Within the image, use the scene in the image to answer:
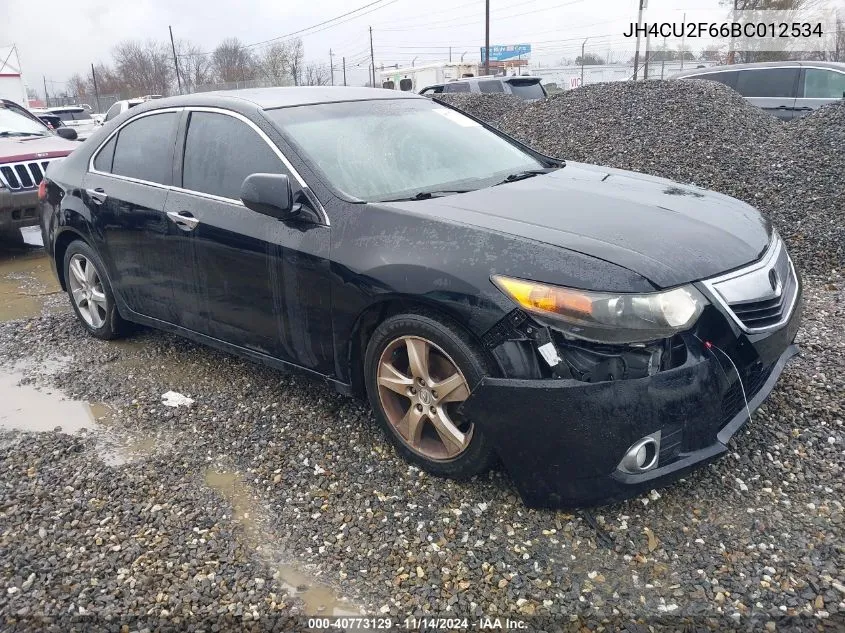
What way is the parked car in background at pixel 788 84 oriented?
to the viewer's right

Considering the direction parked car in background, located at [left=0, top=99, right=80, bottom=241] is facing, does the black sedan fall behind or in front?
in front

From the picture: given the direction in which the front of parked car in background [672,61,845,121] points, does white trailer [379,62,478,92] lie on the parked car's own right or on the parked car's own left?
on the parked car's own left

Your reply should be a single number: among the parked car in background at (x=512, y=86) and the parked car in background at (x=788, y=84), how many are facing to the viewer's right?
1

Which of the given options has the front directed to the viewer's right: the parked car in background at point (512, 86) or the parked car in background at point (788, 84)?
the parked car in background at point (788, 84)

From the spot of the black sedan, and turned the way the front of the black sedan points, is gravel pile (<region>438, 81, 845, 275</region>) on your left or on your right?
on your left

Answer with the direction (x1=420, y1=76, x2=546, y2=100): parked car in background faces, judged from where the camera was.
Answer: facing away from the viewer and to the left of the viewer

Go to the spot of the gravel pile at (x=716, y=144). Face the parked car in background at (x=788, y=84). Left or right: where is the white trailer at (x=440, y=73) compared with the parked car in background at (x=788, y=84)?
left

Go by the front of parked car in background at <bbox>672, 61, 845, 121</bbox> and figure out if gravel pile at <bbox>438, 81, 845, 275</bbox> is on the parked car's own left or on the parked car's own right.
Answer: on the parked car's own right

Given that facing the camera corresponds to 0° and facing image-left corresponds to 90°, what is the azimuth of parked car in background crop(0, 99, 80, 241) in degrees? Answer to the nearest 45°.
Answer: approximately 315°

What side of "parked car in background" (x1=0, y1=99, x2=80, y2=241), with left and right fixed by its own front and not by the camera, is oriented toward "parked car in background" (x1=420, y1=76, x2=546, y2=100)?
left

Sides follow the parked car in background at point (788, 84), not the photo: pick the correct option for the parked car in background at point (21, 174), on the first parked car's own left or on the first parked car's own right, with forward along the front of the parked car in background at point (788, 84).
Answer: on the first parked car's own right

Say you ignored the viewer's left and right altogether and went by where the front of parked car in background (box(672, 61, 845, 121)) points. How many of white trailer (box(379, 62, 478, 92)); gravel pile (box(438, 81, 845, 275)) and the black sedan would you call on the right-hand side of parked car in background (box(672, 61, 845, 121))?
2
